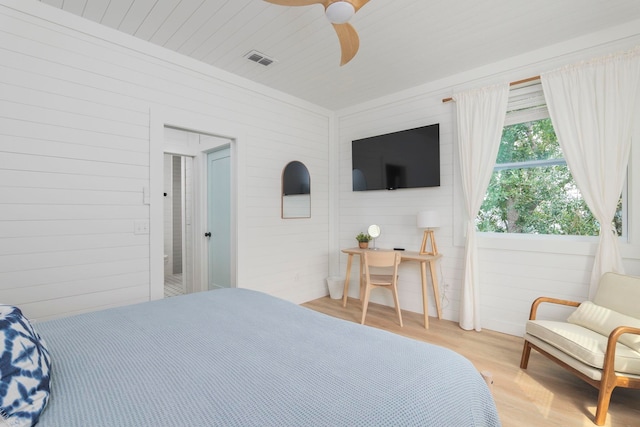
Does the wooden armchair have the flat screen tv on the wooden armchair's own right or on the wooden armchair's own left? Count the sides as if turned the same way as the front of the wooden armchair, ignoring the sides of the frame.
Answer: on the wooden armchair's own right

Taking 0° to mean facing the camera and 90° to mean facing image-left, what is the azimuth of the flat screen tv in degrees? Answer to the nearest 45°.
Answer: approximately 45°

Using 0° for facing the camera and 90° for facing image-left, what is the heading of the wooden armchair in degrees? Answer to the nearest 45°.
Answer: approximately 45°
